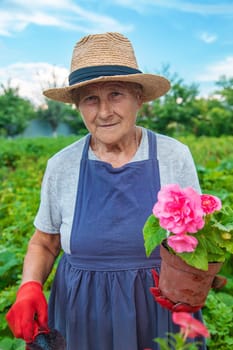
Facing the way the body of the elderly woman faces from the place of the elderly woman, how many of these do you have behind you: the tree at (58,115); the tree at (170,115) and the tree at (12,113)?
3

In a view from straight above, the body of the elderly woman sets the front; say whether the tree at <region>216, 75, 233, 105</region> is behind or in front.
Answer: behind

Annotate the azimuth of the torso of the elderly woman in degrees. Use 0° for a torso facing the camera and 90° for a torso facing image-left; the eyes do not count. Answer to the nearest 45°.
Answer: approximately 0°

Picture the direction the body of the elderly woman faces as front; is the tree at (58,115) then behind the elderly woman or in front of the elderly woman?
behind

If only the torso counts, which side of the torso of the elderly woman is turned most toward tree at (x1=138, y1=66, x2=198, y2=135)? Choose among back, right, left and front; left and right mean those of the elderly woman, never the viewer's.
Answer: back
